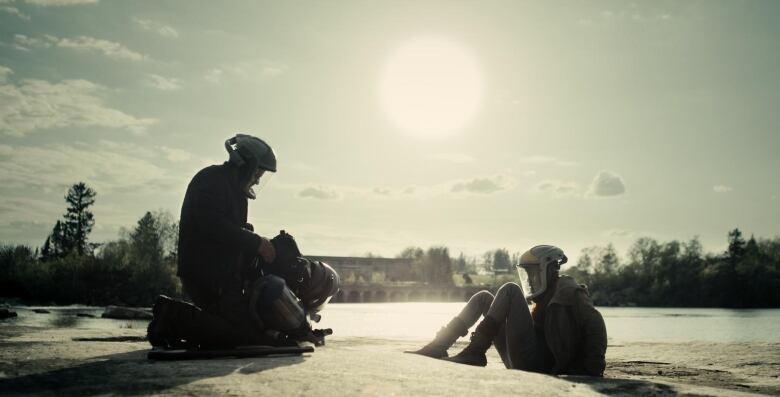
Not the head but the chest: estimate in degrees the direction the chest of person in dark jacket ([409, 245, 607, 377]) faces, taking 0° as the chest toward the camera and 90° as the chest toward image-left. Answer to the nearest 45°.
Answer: approximately 90°

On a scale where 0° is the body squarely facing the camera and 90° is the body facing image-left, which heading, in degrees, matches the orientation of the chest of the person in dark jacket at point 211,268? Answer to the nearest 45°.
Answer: approximately 270°

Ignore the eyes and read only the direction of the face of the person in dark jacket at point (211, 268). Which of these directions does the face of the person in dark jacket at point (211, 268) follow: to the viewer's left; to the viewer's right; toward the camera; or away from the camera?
to the viewer's right
